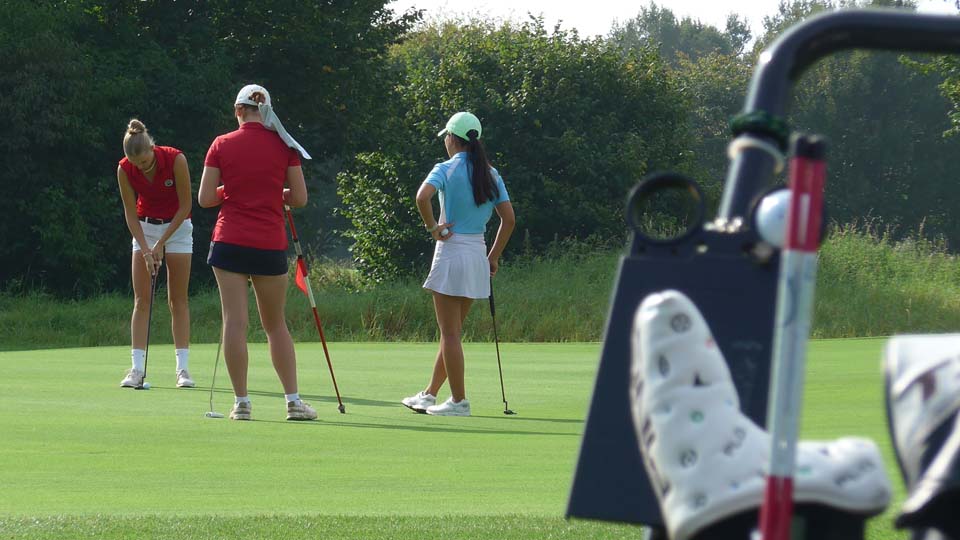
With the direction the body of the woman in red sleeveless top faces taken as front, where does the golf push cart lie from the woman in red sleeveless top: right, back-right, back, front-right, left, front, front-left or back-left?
front

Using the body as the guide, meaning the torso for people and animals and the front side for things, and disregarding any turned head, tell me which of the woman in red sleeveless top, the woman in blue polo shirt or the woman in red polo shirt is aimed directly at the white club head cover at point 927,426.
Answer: the woman in red sleeveless top

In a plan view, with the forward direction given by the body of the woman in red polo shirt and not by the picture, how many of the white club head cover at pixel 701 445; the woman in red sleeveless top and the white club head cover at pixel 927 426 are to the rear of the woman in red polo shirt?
2

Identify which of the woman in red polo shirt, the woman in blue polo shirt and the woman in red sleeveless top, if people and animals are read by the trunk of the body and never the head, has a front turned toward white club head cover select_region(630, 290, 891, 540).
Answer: the woman in red sleeveless top

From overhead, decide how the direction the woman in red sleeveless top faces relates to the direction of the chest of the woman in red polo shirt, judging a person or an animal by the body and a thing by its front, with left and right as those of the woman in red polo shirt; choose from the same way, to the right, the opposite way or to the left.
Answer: the opposite way

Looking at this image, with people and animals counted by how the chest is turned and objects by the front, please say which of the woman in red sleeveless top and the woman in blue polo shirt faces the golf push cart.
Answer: the woman in red sleeveless top

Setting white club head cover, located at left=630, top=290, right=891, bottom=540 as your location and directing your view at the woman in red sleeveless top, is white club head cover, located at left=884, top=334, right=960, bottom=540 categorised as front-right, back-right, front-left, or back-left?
back-right

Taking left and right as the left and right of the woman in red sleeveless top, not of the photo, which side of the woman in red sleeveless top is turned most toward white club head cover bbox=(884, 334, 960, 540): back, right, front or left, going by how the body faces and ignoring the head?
front

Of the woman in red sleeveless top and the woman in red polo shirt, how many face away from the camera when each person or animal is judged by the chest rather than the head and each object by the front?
1

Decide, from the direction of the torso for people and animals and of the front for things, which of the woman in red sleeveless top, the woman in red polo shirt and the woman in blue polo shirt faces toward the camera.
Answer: the woman in red sleeveless top

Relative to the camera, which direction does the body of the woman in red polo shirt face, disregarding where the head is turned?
away from the camera

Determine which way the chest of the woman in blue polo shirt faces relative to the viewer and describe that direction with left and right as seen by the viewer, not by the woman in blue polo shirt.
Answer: facing away from the viewer and to the left of the viewer

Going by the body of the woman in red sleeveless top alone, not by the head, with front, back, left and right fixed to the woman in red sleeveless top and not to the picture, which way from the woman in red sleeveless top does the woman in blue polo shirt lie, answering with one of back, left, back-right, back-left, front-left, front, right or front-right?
front-left

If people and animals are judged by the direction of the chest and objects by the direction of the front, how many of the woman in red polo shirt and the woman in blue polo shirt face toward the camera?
0

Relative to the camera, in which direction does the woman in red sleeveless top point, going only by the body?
toward the camera

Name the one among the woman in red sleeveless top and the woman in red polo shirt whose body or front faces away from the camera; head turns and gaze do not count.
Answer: the woman in red polo shirt
